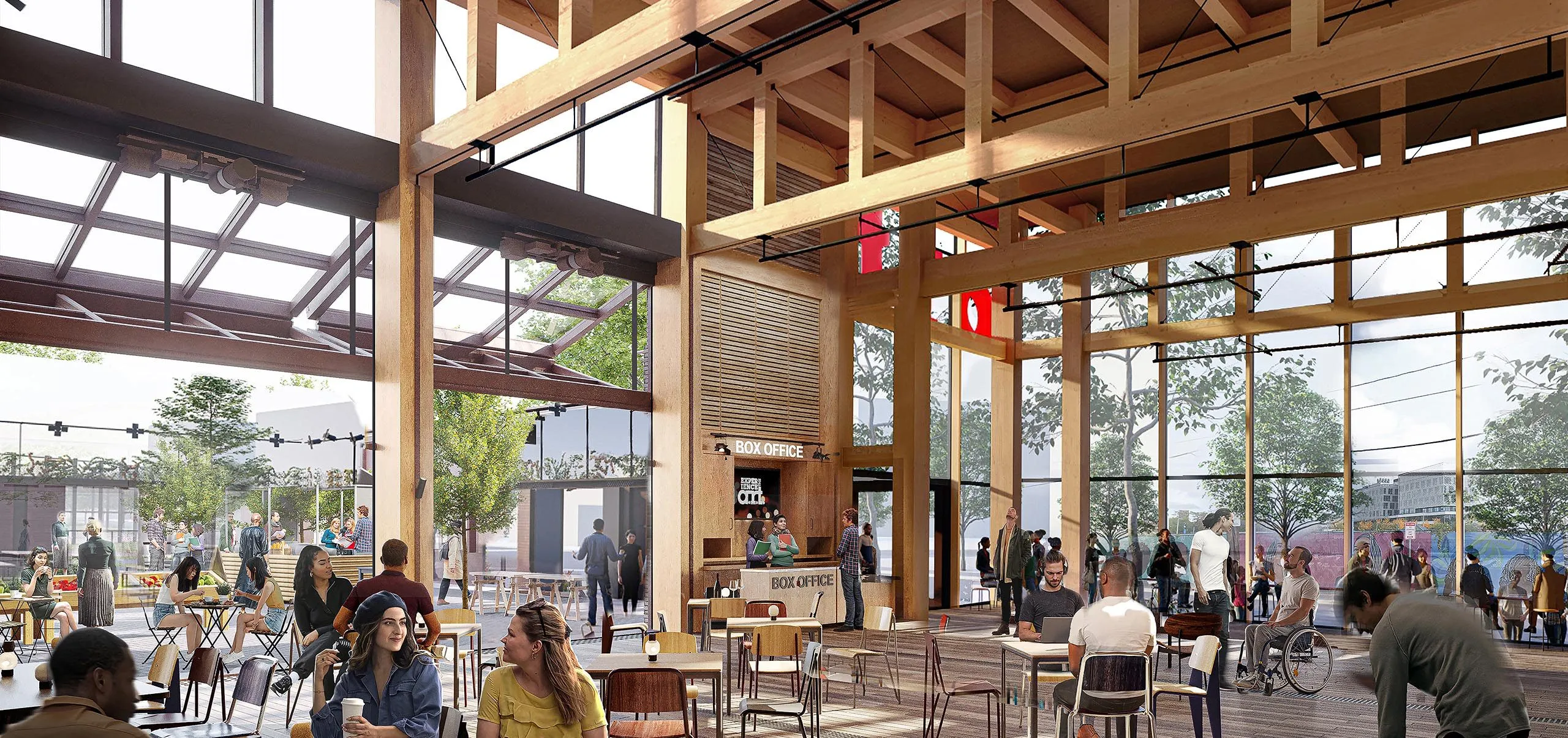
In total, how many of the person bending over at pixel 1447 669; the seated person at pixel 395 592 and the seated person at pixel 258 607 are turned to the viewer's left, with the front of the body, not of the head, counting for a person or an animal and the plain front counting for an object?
2

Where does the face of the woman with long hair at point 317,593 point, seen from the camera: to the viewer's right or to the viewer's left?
to the viewer's right

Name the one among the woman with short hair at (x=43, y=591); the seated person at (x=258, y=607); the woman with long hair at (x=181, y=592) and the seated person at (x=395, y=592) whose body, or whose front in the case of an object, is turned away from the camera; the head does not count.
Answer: the seated person at (x=395, y=592)

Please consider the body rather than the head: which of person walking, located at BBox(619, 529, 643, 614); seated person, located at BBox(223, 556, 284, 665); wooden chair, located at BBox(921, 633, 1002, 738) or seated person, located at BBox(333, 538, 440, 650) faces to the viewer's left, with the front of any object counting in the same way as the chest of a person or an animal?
seated person, located at BBox(223, 556, 284, 665)

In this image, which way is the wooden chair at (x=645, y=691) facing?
away from the camera

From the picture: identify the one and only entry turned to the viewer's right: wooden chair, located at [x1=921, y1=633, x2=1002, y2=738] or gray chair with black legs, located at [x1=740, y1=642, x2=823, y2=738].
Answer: wooden chair, located at [x1=921, y1=633, x2=1002, y2=738]

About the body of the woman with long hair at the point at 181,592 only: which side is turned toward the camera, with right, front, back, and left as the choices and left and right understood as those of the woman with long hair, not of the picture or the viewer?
right

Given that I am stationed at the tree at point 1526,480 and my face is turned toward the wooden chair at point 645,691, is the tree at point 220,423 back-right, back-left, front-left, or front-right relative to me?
front-right

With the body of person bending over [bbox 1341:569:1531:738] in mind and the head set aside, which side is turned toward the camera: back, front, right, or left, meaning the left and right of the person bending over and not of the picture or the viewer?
left

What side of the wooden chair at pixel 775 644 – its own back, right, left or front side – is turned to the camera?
back

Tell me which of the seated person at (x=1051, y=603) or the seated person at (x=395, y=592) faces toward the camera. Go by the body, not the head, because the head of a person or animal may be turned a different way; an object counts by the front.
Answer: the seated person at (x=1051, y=603)

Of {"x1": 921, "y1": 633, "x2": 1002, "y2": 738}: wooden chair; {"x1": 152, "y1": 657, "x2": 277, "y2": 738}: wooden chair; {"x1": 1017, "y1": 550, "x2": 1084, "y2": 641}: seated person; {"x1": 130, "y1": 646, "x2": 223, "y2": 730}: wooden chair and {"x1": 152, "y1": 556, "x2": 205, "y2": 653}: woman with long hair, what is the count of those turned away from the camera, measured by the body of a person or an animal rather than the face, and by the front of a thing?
0

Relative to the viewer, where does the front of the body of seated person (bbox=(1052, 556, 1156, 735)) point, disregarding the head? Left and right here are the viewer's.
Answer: facing away from the viewer

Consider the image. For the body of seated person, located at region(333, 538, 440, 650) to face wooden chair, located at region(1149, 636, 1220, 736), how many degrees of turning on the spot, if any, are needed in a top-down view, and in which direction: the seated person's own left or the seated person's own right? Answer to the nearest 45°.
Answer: approximately 90° to the seated person's own right
